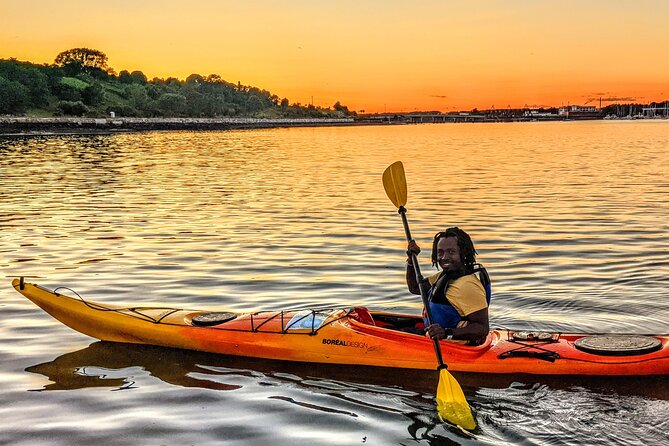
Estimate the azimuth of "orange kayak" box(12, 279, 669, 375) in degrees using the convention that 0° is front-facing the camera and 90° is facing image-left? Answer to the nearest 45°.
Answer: approximately 90°
